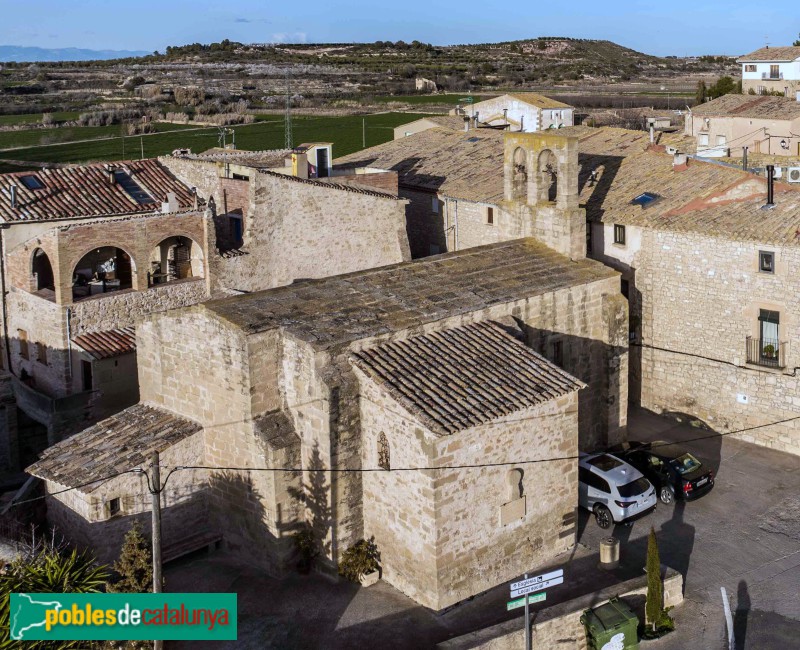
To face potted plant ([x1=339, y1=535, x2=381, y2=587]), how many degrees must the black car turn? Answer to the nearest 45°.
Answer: approximately 90° to its left

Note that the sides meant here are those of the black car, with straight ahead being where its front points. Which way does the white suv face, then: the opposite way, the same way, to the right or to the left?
the same way

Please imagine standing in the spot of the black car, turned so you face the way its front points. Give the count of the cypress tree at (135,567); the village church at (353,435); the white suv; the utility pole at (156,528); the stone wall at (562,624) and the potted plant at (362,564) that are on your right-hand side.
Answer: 0

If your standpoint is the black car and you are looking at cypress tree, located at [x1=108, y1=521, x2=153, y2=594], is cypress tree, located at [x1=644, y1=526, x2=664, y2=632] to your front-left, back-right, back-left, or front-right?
front-left

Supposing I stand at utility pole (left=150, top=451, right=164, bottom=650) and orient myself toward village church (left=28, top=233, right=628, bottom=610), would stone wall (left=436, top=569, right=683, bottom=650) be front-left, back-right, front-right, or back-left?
front-right

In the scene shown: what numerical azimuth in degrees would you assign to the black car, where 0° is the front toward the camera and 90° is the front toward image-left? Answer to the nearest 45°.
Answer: approximately 135°

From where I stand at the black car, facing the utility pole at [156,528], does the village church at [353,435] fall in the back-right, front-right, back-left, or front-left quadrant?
front-right

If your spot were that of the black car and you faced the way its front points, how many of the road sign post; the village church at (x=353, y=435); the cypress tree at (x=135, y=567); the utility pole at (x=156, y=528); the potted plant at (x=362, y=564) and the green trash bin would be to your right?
0

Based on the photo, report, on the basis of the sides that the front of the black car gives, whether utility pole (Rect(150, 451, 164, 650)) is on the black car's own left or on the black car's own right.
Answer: on the black car's own left

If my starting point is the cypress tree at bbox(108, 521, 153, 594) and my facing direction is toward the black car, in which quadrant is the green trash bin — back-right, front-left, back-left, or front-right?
front-right

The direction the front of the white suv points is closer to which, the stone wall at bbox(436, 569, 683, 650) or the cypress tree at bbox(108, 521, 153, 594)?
the cypress tree

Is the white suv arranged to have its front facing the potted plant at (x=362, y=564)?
no
